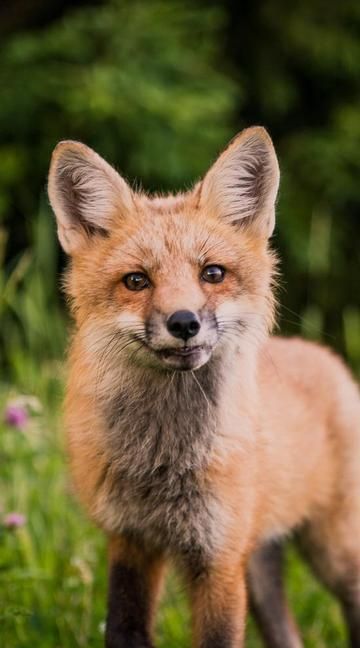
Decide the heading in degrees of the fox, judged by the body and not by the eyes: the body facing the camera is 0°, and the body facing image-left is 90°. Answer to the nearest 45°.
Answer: approximately 45°

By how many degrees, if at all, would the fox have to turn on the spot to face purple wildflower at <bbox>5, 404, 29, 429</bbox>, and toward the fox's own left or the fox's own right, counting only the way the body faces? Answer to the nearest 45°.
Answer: approximately 90° to the fox's own right
